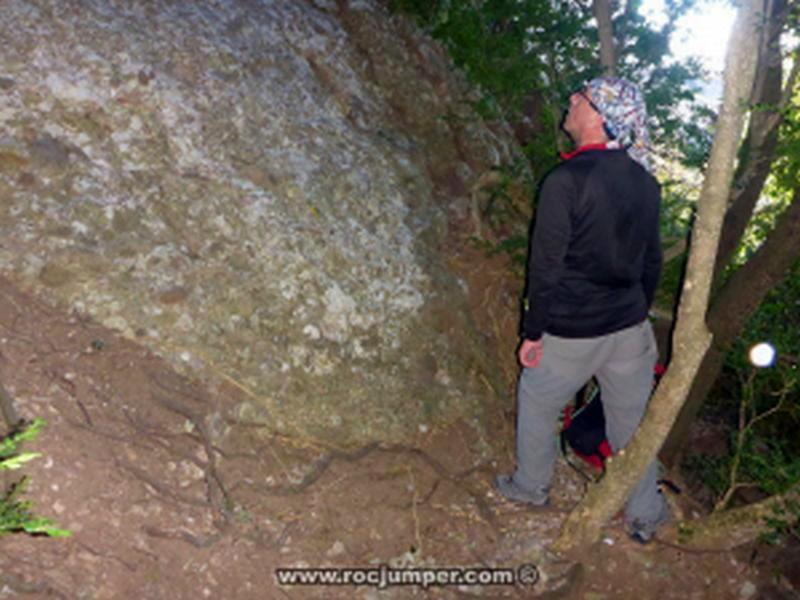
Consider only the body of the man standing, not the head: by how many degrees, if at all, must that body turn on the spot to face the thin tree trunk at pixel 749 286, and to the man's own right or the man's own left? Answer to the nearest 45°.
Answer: approximately 90° to the man's own right

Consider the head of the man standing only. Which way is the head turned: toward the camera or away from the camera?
away from the camera

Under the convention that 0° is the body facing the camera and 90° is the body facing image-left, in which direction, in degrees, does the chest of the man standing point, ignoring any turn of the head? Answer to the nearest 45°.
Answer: approximately 135°

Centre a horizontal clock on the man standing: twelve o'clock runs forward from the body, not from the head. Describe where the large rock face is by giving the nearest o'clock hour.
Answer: The large rock face is roughly at 11 o'clock from the man standing.

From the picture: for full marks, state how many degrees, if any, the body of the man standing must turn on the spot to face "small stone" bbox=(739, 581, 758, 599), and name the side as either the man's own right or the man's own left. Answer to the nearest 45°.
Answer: approximately 135° to the man's own right
